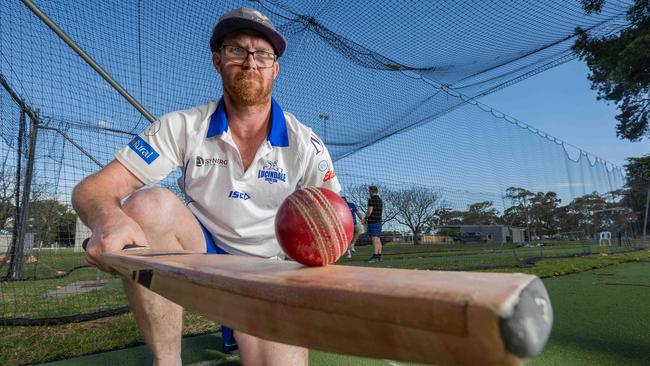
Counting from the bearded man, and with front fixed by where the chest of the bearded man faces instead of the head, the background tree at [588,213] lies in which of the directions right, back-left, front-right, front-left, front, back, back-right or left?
back-left

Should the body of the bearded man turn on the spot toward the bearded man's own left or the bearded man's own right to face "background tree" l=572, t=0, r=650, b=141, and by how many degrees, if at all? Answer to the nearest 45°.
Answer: approximately 135° to the bearded man's own left

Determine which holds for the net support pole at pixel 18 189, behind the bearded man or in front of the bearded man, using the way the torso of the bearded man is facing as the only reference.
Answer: behind

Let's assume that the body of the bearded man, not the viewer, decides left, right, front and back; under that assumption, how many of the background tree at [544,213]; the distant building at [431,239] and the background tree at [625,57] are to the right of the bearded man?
0

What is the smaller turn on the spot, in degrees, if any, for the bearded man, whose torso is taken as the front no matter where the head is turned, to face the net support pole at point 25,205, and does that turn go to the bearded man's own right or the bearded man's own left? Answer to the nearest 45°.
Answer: approximately 135° to the bearded man's own right

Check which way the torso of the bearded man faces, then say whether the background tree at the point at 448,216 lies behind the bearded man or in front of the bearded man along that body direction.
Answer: behind

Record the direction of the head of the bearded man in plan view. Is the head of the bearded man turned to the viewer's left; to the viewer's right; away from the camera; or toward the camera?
toward the camera

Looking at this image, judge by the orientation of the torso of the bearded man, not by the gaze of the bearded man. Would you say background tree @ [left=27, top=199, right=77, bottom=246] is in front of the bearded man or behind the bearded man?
behind

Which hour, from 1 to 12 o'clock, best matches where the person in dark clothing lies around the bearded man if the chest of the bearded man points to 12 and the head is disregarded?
The person in dark clothing is roughly at 7 o'clock from the bearded man.

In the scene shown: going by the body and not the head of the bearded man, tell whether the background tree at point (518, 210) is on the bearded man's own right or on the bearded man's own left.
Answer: on the bearded man's own left

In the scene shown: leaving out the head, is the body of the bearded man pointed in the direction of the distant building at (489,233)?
no

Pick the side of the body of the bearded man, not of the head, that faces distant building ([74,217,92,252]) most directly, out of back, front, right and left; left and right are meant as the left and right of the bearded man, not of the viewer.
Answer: back

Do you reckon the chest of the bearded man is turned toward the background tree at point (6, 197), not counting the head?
no

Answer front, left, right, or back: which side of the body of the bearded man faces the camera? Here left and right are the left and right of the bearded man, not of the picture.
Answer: front

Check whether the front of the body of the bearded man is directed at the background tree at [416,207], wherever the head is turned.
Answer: no
